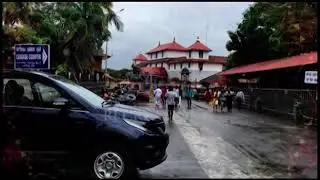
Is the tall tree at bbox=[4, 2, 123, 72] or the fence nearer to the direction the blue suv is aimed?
the fence

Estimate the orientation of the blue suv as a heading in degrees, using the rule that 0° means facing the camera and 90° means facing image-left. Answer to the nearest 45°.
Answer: approximately 315°

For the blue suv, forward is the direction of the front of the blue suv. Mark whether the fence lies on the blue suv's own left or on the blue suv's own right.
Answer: on the blue suv's own left

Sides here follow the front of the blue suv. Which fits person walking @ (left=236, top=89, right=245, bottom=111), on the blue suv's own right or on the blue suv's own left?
on the blue suv's own left
